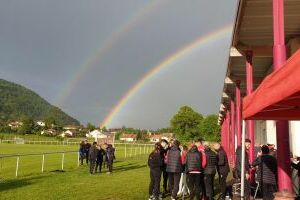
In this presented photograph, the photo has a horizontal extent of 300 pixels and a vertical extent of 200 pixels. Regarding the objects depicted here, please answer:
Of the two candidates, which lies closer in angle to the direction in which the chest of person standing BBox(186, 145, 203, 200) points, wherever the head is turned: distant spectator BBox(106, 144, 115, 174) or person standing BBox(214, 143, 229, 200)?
the distant spectator

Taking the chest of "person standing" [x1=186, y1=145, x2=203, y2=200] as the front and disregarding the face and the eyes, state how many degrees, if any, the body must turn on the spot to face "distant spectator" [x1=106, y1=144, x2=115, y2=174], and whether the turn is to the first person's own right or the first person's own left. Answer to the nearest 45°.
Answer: approximately 45° to the first person's own left

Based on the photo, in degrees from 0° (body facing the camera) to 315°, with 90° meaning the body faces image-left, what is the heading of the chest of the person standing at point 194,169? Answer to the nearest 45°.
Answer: approximately 180°

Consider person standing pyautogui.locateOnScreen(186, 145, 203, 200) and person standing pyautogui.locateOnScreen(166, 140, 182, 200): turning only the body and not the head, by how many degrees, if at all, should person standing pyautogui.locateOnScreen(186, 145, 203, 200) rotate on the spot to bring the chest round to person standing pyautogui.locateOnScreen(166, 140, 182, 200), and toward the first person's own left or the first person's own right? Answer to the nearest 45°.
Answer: approximately 45° to the first person's own left

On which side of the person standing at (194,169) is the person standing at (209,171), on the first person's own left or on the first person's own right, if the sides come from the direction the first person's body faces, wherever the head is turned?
on the first person's own right

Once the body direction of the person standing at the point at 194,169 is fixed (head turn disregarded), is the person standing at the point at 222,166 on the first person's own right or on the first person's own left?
on the first person's own right

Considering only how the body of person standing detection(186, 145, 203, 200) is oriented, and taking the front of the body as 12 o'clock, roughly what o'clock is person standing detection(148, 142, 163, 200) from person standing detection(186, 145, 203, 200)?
person standing detection(148, 142, 163, 200) is roughly at 10 o'clock from person standing detection(186, 145, 203, 200).
